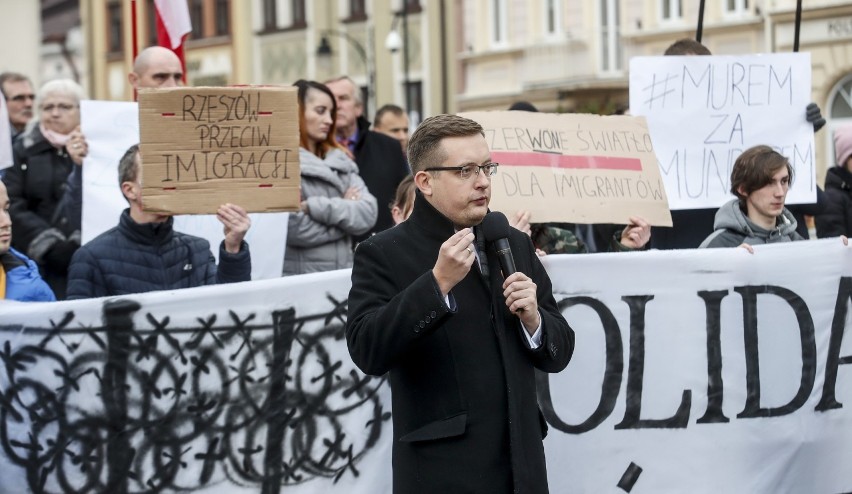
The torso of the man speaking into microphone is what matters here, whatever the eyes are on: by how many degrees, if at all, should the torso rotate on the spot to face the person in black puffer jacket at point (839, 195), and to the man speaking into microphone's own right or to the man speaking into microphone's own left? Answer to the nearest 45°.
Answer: approximately 90° to the man speaking into microphone's own left

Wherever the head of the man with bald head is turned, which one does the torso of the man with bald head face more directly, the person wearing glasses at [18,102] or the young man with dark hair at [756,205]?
the young man with dark hair

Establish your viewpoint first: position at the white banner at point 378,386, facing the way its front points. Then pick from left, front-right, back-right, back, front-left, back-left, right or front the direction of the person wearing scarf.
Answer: back-right

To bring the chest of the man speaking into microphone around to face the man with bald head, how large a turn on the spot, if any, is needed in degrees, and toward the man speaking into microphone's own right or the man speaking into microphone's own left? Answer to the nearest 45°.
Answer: approximately 180°

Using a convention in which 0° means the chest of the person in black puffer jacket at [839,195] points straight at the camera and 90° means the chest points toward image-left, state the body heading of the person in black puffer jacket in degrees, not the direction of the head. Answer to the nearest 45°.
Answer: approximately 315°

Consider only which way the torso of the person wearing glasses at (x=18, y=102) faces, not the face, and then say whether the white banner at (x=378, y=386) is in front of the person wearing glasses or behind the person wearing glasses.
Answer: in front
